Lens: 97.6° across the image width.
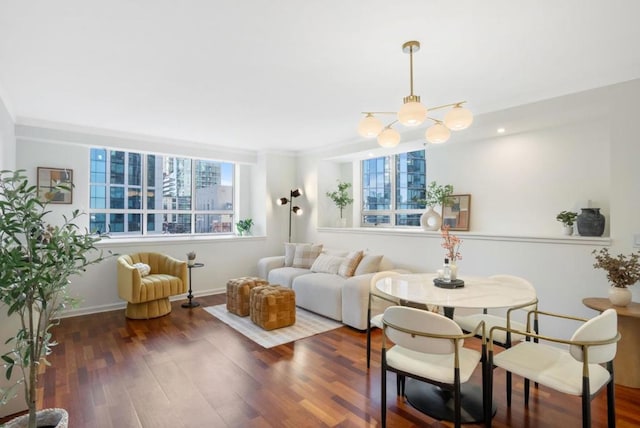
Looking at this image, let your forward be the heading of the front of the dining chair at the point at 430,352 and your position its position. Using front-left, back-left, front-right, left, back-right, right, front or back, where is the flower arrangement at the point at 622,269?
front

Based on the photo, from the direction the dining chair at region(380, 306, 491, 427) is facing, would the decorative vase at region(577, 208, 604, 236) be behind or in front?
in front

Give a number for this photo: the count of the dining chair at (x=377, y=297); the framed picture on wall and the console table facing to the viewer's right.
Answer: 1

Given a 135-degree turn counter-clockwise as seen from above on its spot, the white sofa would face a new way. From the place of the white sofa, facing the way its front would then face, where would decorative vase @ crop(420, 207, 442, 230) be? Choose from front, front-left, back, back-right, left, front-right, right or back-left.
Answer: front

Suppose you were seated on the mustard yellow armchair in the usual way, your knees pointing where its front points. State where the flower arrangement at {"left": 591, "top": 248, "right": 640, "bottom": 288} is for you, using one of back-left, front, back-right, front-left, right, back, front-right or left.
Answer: front

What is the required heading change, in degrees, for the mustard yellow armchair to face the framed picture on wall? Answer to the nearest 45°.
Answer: approximately 180°

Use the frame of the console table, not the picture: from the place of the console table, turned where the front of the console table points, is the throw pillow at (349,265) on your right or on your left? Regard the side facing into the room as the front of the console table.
on your right

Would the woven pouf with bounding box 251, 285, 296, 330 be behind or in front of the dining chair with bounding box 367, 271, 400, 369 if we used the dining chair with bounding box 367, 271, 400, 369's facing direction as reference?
behind

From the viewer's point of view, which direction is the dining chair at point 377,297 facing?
to the viewer's right

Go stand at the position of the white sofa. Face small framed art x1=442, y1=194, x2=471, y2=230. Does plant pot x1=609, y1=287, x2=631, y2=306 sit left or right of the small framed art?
right

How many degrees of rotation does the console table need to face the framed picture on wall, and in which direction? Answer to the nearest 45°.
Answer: approximately 45° to its right

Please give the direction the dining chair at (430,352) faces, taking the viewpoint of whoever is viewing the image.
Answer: facing away from the viewer and to the right of the viewer

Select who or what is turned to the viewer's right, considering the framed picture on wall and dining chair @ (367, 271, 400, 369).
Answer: the dining chair
